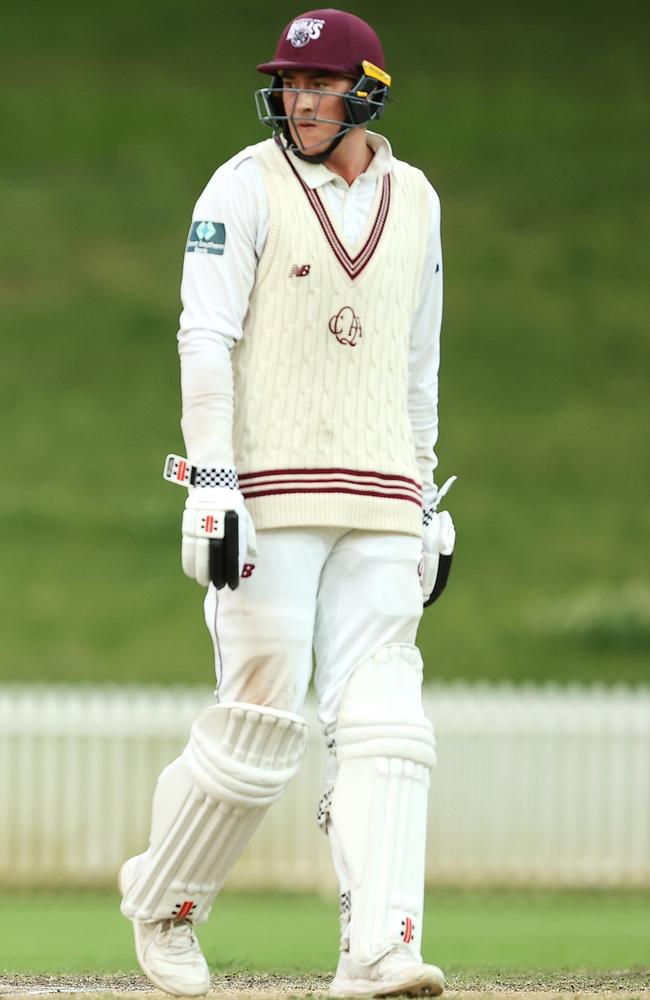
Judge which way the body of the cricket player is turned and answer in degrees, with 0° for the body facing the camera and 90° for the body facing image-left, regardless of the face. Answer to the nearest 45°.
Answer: approximately 315°

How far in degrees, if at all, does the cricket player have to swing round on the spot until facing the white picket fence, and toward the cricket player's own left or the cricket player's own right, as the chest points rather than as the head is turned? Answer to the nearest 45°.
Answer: approximately 135° to the cricket player's own left
